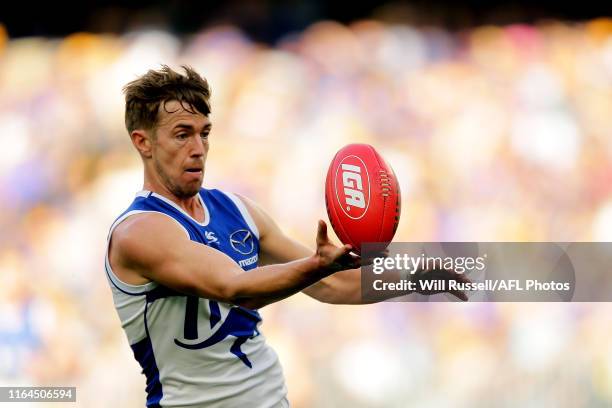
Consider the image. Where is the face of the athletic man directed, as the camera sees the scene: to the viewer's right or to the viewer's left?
to the viewer's right

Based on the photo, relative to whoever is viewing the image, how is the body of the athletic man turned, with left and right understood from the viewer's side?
facing the viewer and to the right of the viewer
